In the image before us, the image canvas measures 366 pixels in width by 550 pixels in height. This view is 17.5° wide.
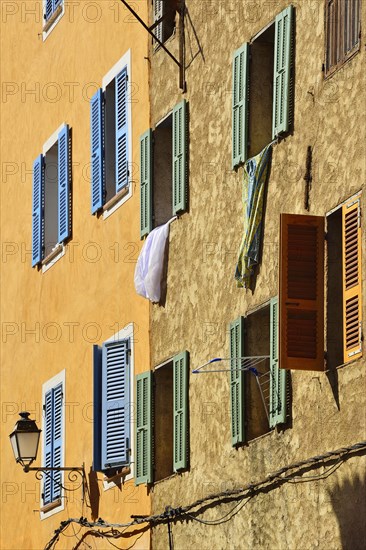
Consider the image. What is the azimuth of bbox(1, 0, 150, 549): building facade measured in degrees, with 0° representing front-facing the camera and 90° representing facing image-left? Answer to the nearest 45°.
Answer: approximately 45°

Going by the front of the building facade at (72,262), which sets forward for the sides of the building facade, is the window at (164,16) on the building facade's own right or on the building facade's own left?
on the building facade's own left

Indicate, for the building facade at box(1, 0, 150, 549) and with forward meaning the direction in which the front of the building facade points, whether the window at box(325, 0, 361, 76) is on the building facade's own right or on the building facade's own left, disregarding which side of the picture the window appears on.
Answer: on the building facade's own left

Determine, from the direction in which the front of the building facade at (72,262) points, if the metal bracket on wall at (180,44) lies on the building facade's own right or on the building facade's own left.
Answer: on the building facade's own left

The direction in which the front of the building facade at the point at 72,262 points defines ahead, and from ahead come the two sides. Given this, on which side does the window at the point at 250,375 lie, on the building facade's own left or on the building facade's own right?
on the building facade's own left
